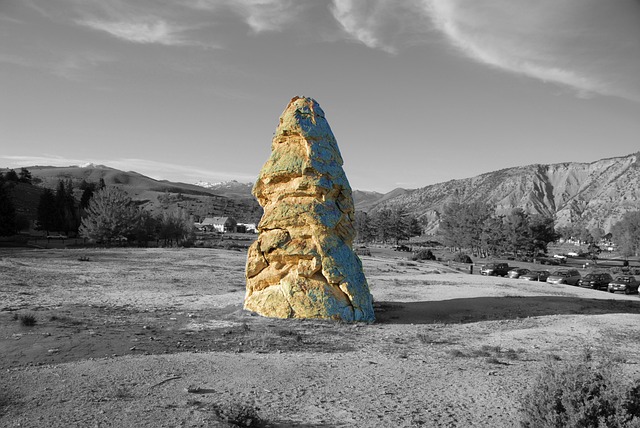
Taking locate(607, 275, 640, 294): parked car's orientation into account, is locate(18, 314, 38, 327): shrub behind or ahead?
ahead

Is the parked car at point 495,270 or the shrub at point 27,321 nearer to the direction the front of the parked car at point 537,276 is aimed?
the shrub

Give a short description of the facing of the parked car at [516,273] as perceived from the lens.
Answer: facing the viewer and to the left of the viewer

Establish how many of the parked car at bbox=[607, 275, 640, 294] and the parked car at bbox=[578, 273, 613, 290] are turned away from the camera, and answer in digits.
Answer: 0

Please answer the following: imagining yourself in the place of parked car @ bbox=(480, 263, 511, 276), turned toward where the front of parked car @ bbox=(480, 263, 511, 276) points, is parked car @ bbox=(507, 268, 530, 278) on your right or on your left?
on your left
